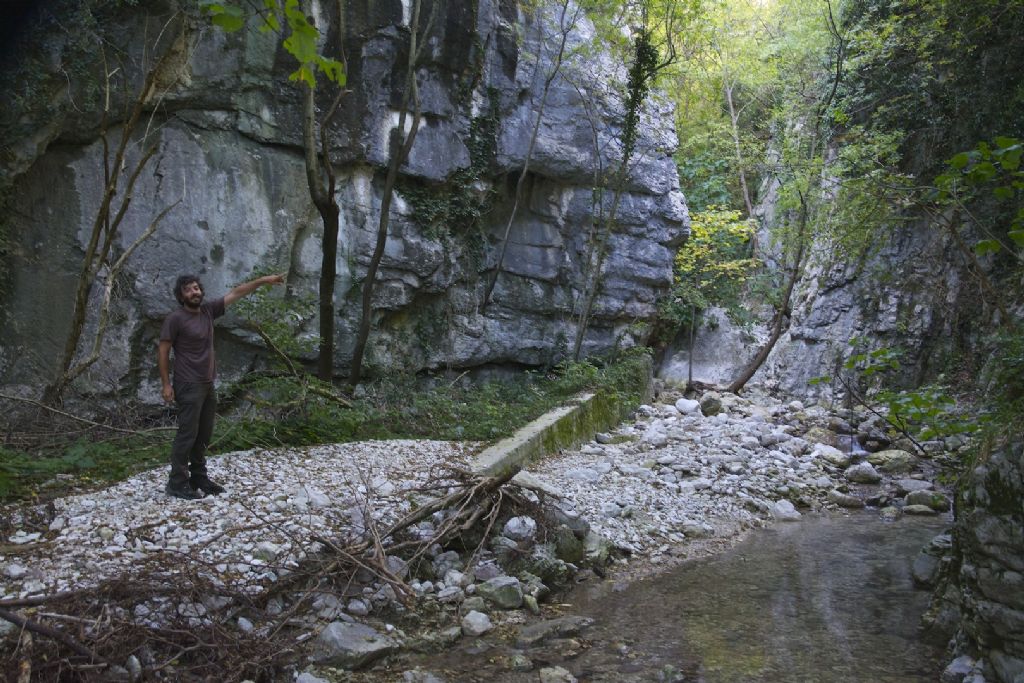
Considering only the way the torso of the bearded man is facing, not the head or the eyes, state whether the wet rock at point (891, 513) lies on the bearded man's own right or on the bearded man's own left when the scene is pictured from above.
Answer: on the bearded man's own left

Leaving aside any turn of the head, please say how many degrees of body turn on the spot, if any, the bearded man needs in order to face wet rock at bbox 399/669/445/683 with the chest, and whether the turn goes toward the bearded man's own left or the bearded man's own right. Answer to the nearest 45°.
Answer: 0° — they already face it

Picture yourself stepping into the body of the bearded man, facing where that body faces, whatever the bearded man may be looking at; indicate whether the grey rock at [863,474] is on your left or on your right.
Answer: on your left

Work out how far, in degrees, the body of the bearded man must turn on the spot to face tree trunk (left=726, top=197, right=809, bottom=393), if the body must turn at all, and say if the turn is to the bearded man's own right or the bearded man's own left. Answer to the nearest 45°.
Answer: approximately 90° to the bearded man's own left

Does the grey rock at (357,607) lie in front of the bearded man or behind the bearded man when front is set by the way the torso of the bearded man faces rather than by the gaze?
in front

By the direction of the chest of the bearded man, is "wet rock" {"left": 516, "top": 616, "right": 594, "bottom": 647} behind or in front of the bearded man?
in front

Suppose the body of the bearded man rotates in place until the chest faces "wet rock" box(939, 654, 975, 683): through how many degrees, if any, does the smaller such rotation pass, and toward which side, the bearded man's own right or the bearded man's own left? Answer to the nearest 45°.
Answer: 0° — they already face it

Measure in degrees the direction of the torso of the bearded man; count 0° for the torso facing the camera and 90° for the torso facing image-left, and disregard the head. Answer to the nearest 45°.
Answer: approximately 315°

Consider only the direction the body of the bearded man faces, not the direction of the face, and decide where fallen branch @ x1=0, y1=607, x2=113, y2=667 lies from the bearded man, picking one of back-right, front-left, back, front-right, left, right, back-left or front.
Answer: front-right

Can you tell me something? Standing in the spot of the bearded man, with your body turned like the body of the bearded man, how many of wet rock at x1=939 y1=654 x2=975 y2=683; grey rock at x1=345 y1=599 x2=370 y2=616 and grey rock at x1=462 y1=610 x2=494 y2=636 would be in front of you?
3

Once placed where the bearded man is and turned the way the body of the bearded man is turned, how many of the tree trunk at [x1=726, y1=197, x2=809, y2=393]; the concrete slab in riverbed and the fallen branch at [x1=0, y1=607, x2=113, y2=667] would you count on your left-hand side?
2

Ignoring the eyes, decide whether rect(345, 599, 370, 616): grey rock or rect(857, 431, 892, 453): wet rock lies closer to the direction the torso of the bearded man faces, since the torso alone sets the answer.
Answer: the grey rock
